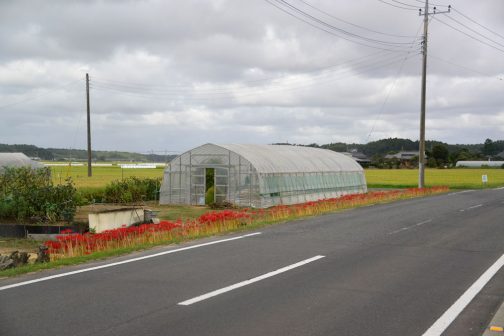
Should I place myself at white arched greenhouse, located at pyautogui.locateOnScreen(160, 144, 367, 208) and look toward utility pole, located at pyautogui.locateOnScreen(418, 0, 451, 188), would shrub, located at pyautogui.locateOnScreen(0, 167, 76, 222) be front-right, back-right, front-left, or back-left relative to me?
back-right

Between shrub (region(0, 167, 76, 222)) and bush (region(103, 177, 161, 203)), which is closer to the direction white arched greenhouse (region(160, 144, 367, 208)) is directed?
the shrub

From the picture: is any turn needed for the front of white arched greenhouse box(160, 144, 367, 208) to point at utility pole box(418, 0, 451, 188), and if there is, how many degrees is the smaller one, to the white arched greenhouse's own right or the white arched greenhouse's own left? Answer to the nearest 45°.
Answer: approximately 180°

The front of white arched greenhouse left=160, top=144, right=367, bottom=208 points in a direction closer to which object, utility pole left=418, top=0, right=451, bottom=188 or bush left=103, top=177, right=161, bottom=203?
the bush

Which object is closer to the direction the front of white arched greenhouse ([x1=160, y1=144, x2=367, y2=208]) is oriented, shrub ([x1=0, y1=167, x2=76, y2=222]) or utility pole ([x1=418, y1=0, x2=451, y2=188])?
the shrub

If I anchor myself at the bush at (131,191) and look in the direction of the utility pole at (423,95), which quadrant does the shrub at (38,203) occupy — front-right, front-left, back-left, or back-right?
back-right

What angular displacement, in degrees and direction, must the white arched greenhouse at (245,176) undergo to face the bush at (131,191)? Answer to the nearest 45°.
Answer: approximately 45° to its right

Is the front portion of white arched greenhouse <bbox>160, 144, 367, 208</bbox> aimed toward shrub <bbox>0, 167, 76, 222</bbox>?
yes

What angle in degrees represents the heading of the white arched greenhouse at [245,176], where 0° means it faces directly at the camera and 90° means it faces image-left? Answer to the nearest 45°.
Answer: approximately 45°
